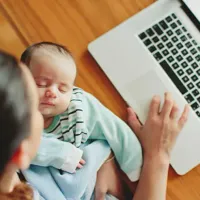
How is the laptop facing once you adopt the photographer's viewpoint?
facing the viewer and to the left of the viewer
